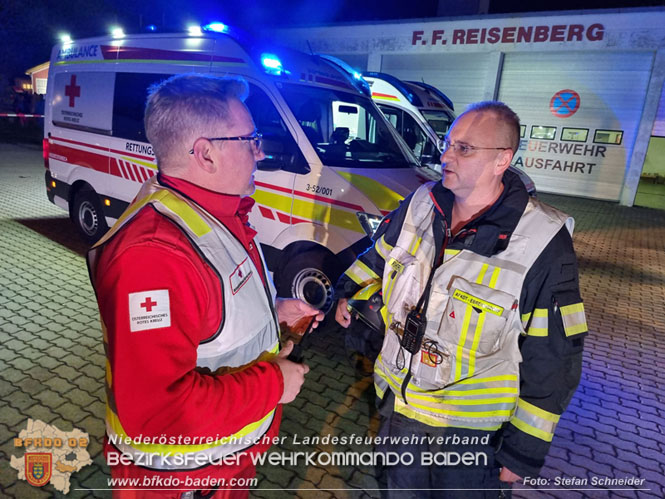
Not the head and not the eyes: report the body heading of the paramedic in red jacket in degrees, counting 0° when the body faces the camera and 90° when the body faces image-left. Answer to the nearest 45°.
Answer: approximately 270°

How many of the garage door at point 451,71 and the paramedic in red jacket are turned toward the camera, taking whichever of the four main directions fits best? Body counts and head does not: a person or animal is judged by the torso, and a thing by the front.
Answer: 1

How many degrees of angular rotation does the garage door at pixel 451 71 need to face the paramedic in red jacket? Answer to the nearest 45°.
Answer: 0° — it already faces them

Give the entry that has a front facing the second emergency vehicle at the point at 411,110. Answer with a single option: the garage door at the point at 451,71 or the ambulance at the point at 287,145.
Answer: the garage door

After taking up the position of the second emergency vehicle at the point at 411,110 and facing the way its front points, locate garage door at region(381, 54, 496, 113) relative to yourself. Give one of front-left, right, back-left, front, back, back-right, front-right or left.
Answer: back-left
